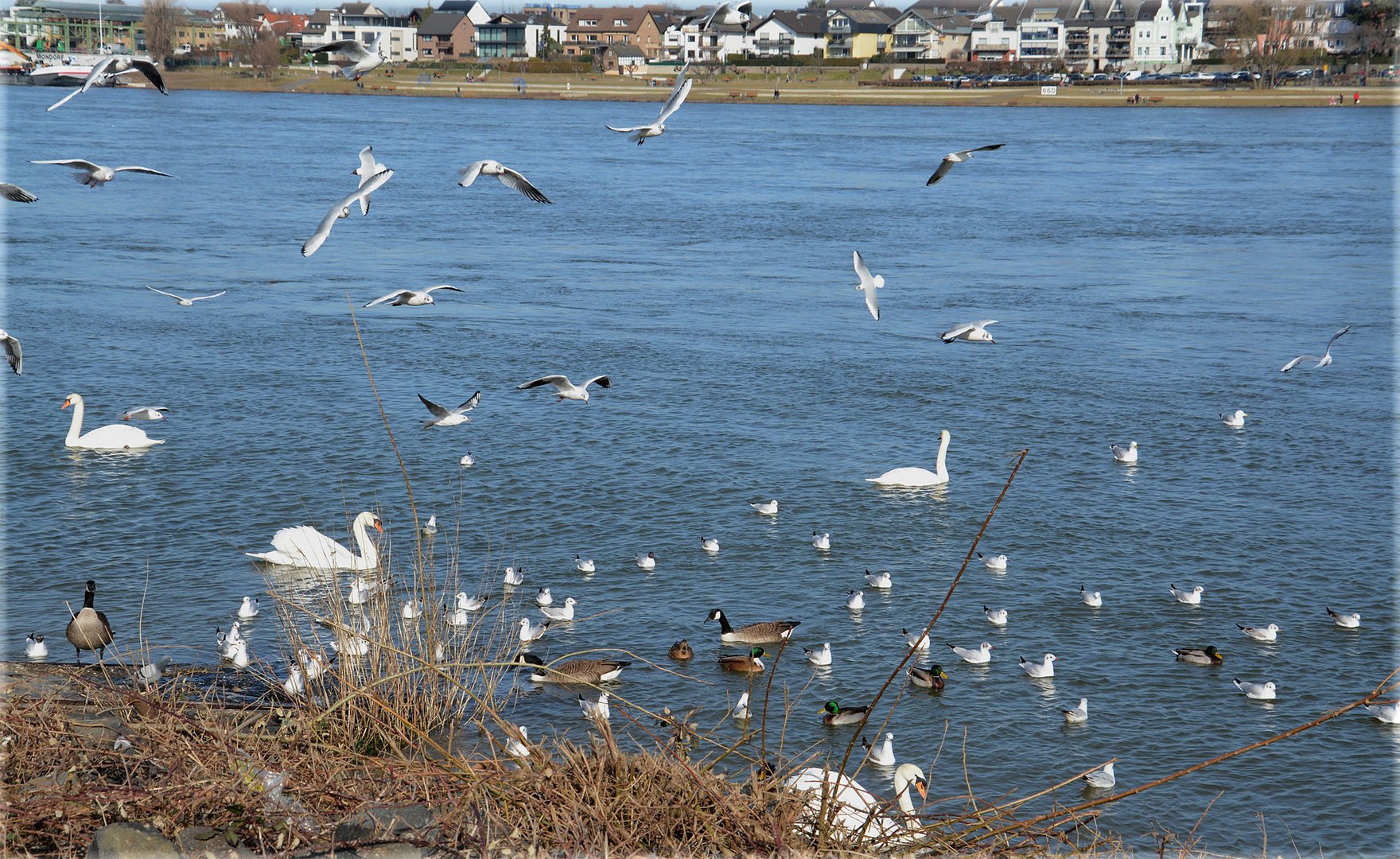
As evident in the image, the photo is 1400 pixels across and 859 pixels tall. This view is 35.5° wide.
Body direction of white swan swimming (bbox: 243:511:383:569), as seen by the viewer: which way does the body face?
to the viewer's right

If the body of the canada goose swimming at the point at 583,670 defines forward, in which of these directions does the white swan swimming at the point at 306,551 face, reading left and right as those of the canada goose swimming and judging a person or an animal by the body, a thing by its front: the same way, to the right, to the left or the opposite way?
the opposite way

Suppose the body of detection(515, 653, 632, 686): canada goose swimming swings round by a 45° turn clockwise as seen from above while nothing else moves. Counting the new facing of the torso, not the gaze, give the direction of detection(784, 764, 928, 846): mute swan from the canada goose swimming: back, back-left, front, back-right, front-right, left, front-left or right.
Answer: back-left

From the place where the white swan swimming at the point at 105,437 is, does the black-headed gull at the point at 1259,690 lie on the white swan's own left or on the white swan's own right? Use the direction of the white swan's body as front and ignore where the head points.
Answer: on the white swan's own left

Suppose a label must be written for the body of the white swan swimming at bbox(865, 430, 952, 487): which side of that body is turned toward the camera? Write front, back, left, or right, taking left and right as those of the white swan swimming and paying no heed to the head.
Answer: right

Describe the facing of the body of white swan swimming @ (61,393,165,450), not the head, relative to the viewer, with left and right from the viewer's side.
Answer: facing to the left of the viewer

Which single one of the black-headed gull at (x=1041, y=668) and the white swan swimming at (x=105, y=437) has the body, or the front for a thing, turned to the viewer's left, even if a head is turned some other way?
the white swan swimming

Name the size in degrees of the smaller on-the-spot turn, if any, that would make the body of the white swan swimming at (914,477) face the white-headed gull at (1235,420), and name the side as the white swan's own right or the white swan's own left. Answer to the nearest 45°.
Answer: approximately 45° to the white swan's own left

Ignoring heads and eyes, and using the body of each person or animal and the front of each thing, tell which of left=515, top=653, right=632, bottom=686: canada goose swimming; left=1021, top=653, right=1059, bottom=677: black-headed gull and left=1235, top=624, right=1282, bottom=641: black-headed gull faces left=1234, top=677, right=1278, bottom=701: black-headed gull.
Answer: left=1021, top=653, right=1059, bottom=677: black-headed gull

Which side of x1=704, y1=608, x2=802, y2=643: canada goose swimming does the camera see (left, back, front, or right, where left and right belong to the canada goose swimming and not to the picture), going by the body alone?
left
